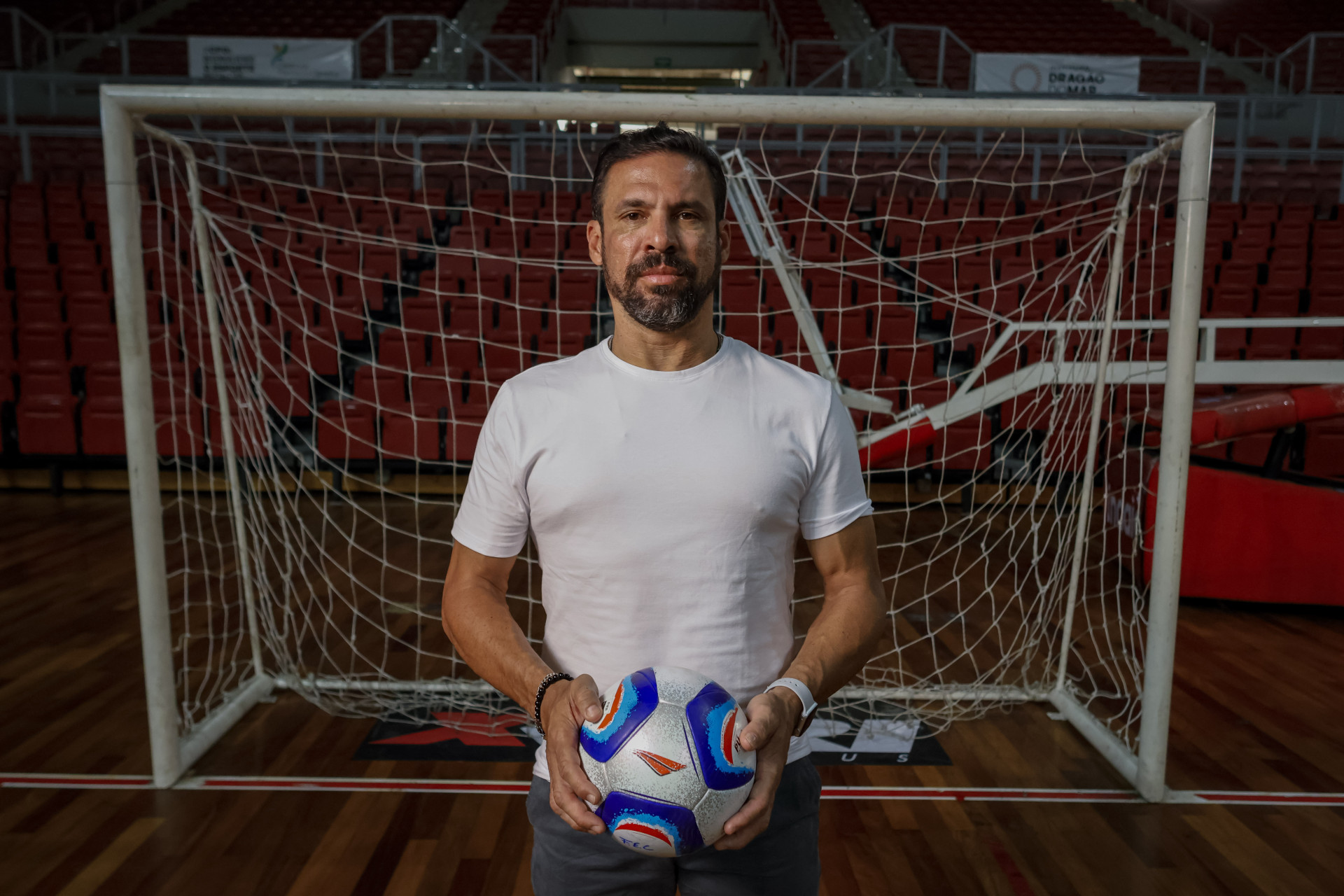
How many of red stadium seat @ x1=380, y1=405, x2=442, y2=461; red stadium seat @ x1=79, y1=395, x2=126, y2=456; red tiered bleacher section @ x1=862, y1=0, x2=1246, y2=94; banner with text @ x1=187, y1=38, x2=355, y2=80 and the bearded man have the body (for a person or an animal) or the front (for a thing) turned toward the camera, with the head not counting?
5

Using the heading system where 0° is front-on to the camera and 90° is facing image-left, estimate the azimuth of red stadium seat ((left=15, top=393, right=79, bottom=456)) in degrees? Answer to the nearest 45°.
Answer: approximately 0°

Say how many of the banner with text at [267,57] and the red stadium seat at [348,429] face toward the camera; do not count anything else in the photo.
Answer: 2

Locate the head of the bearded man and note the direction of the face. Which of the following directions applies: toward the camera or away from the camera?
toward the camera

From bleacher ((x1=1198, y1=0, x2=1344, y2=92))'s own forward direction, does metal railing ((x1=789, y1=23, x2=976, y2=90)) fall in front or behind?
in front

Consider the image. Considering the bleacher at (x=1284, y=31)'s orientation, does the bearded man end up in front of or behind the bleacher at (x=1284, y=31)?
in front

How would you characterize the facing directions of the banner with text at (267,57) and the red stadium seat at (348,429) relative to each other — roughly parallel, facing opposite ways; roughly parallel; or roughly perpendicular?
roughly parallel

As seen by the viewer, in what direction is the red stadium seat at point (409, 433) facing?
toward the camera

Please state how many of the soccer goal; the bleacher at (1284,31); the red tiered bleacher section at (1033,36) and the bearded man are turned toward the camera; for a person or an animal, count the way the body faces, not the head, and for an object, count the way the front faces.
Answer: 4

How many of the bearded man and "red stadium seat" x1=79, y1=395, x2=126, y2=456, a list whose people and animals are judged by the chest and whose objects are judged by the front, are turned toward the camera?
2

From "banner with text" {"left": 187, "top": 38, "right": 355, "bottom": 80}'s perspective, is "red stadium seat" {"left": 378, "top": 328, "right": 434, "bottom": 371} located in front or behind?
in front

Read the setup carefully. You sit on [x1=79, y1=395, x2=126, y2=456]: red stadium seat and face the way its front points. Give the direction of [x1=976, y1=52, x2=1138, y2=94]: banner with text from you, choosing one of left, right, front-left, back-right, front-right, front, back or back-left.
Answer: left

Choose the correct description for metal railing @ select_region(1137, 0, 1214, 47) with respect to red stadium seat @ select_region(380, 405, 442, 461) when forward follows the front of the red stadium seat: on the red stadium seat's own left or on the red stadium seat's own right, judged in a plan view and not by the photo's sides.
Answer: on the red stadium seat's own left

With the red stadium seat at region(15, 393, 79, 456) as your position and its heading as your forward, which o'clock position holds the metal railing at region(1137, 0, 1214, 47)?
The metal railing is roughly at 9 o'clock from the red stadium seat.

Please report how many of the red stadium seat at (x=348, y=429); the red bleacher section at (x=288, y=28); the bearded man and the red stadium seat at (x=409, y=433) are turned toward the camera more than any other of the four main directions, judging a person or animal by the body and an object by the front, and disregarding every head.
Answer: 4

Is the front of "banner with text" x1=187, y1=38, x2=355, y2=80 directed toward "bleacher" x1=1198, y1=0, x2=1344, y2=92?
no

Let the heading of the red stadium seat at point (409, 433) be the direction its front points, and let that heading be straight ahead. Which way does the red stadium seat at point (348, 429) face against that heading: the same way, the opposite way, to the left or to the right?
the same way

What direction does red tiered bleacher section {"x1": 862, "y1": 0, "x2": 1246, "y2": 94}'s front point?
toward the camera

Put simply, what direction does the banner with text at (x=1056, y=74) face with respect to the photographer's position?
facing the viewer
